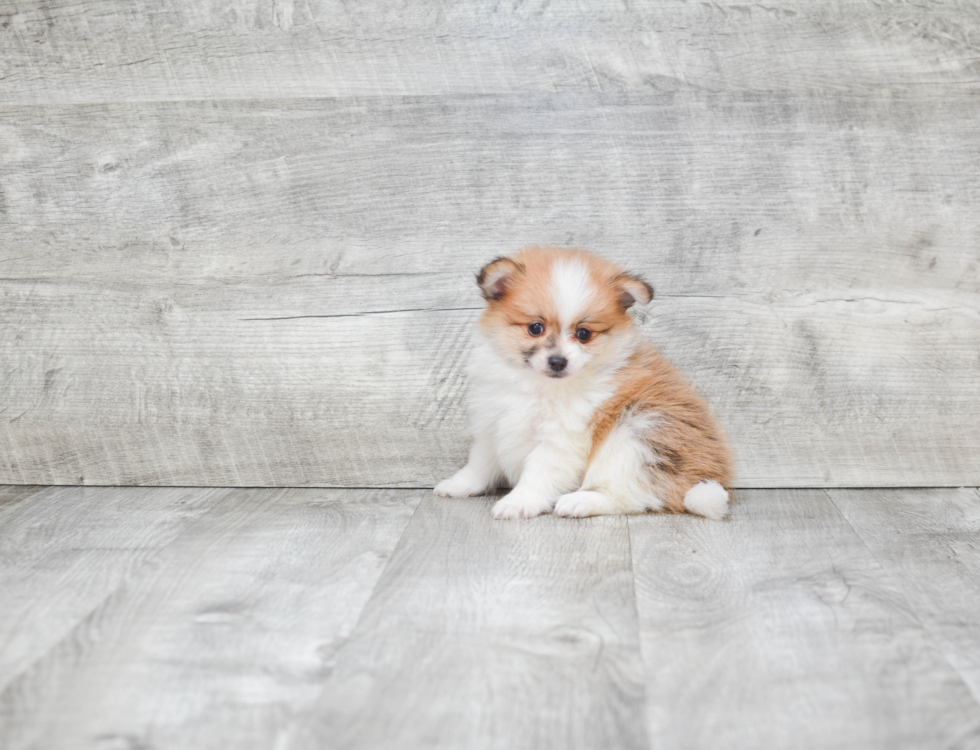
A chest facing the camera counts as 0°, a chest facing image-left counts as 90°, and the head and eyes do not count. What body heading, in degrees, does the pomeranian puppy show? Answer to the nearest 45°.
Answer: approximately 45°
